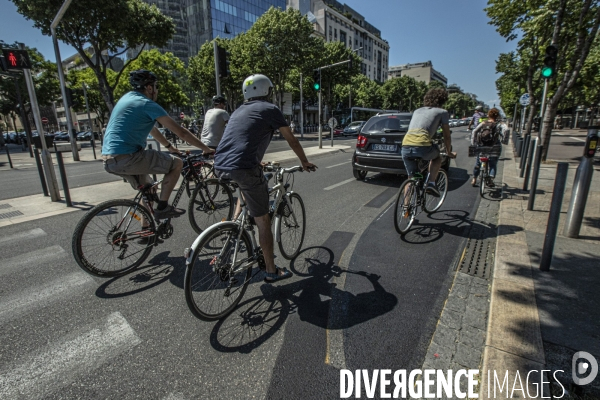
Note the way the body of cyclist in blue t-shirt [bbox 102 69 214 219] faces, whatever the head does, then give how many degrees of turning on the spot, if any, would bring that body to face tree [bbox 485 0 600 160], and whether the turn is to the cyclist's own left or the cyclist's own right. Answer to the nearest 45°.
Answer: approximately 45° to the cyclist's own right

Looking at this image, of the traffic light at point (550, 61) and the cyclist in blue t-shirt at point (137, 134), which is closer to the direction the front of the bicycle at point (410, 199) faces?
the traffic light

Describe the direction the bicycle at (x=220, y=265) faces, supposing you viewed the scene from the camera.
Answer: facing away from the viewer and to the right of the viewer

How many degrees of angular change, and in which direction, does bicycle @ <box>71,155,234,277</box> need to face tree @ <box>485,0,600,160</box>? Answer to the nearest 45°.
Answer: approximately 45° to its right

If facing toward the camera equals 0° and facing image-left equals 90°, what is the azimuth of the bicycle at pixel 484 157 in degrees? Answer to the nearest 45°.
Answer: approximately 180°

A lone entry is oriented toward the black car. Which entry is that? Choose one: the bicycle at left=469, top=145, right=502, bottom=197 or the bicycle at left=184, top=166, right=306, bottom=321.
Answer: the bicycle at left=184, top=166, right=306, bottom=321

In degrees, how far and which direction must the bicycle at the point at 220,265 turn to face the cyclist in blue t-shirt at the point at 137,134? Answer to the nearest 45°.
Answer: approximately 90° to its left

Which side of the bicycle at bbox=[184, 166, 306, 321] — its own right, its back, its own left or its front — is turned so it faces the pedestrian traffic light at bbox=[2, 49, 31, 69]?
left

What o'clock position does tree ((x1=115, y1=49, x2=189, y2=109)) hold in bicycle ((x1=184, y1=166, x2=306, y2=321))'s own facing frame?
The tree is roughly at 10 o'clock from the bicycle.

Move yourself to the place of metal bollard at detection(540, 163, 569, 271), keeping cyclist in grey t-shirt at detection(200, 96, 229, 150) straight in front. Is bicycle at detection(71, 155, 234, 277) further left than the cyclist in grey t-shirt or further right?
left

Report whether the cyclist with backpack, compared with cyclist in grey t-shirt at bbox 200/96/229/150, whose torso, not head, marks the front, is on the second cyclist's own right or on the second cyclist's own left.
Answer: on the second cyclist's own right

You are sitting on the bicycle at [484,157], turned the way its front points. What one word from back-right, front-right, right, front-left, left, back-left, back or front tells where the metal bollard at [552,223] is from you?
back

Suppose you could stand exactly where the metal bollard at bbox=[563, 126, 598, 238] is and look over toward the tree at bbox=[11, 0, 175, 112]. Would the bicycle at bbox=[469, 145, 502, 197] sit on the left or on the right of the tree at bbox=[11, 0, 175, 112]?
right

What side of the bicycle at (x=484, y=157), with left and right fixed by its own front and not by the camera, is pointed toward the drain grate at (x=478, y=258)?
back

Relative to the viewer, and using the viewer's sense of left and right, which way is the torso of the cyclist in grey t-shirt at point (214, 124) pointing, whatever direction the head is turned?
facing away from the viewer and to the right of the viewer
